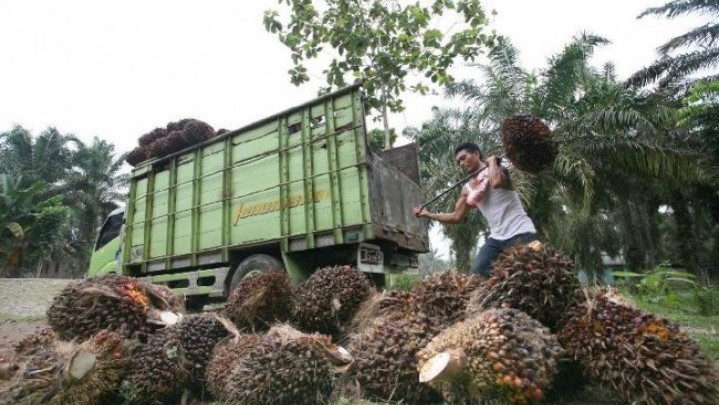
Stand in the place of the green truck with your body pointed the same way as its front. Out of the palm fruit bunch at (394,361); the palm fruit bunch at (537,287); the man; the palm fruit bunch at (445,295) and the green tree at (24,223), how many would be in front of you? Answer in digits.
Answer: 1

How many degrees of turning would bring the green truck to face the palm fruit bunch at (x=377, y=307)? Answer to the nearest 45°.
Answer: approximately 135° to its left

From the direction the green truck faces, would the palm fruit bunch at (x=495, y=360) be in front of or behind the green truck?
behind

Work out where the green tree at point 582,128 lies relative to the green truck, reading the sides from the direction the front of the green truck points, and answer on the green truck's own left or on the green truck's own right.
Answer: on the green truck's own right

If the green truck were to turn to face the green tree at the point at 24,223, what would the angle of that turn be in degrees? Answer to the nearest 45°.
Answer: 0° — it already faces it

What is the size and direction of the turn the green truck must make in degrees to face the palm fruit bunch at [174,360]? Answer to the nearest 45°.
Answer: approximately 135° to its left

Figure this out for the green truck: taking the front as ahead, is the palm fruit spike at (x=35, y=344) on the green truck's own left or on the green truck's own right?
on the green truck's own left

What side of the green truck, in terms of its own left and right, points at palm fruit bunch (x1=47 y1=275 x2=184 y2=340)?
left

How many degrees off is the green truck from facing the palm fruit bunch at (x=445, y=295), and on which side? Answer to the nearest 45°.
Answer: approximately 135° to its left

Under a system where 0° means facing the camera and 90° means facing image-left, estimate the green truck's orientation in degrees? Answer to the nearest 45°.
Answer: approximately 135°
